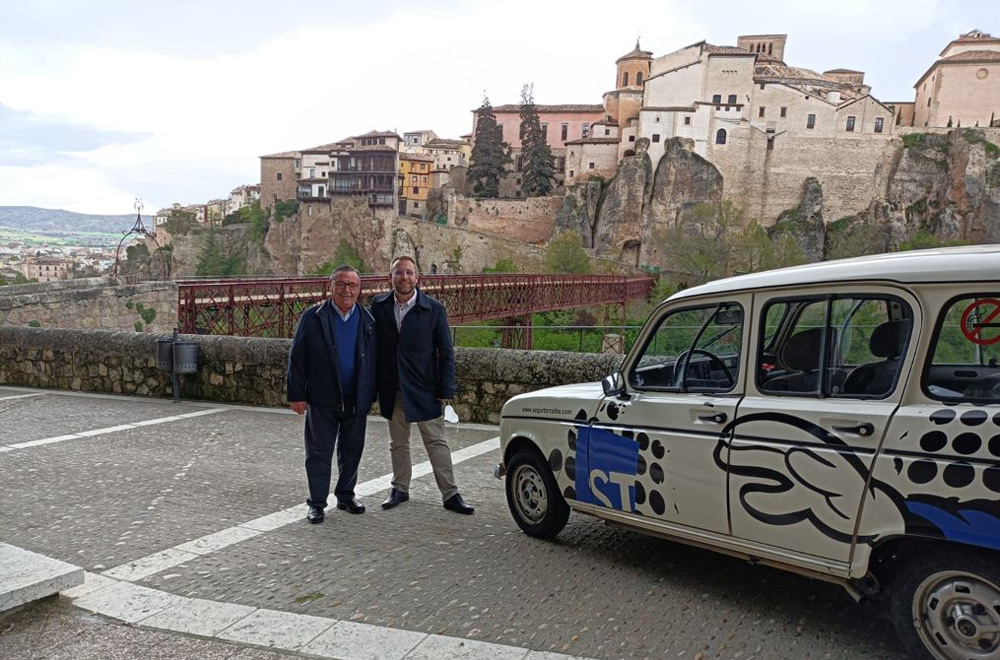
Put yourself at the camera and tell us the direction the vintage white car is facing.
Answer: facing away from the viewer and to the left of the viewer

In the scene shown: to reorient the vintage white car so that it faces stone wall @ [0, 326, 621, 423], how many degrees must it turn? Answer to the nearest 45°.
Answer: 0° — it already faces it

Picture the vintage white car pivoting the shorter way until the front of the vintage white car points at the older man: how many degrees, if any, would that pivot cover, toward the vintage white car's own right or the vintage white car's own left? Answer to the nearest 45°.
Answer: approximately 45° to the vintage white car's own left

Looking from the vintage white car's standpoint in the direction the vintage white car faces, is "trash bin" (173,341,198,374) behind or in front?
in front

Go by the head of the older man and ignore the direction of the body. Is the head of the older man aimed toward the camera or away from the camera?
toward the camera
